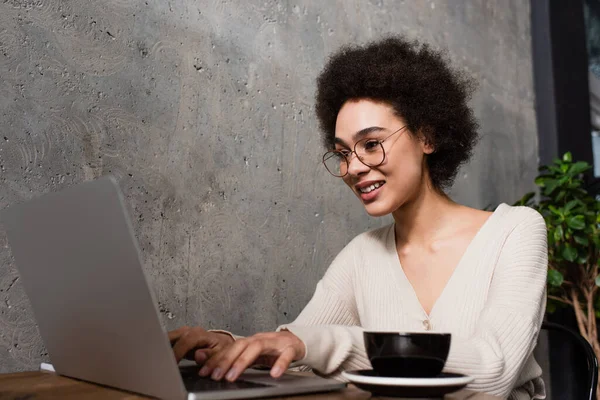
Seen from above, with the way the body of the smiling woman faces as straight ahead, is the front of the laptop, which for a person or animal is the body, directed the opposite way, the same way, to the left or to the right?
the opposite way

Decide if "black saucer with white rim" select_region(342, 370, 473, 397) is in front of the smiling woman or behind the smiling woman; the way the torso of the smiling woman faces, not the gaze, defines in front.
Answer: in front

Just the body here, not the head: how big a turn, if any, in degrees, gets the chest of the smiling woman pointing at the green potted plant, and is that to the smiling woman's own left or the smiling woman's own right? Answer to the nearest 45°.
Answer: approximately 180°

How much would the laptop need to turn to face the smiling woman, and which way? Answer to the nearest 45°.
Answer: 0° — it already faces them

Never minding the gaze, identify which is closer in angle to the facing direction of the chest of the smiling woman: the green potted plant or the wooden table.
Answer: the wooden table

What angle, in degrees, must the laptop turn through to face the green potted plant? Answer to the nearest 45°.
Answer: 0° — it already faces it

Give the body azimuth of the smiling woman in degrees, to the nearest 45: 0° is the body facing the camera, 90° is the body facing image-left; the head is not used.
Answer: approximately 45°

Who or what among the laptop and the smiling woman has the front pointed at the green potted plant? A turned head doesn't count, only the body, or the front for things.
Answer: the laptop

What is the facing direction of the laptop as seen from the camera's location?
facing away from the viewer and to the right of the viewer

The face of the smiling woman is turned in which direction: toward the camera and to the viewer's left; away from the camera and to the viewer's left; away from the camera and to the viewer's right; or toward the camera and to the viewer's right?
toward the camera and to the viewer's left

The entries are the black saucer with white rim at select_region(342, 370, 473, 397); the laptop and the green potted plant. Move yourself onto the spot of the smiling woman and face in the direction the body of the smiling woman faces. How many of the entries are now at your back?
1

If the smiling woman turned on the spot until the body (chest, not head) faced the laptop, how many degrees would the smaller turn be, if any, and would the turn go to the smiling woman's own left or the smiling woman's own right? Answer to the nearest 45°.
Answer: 0° — they already face it
